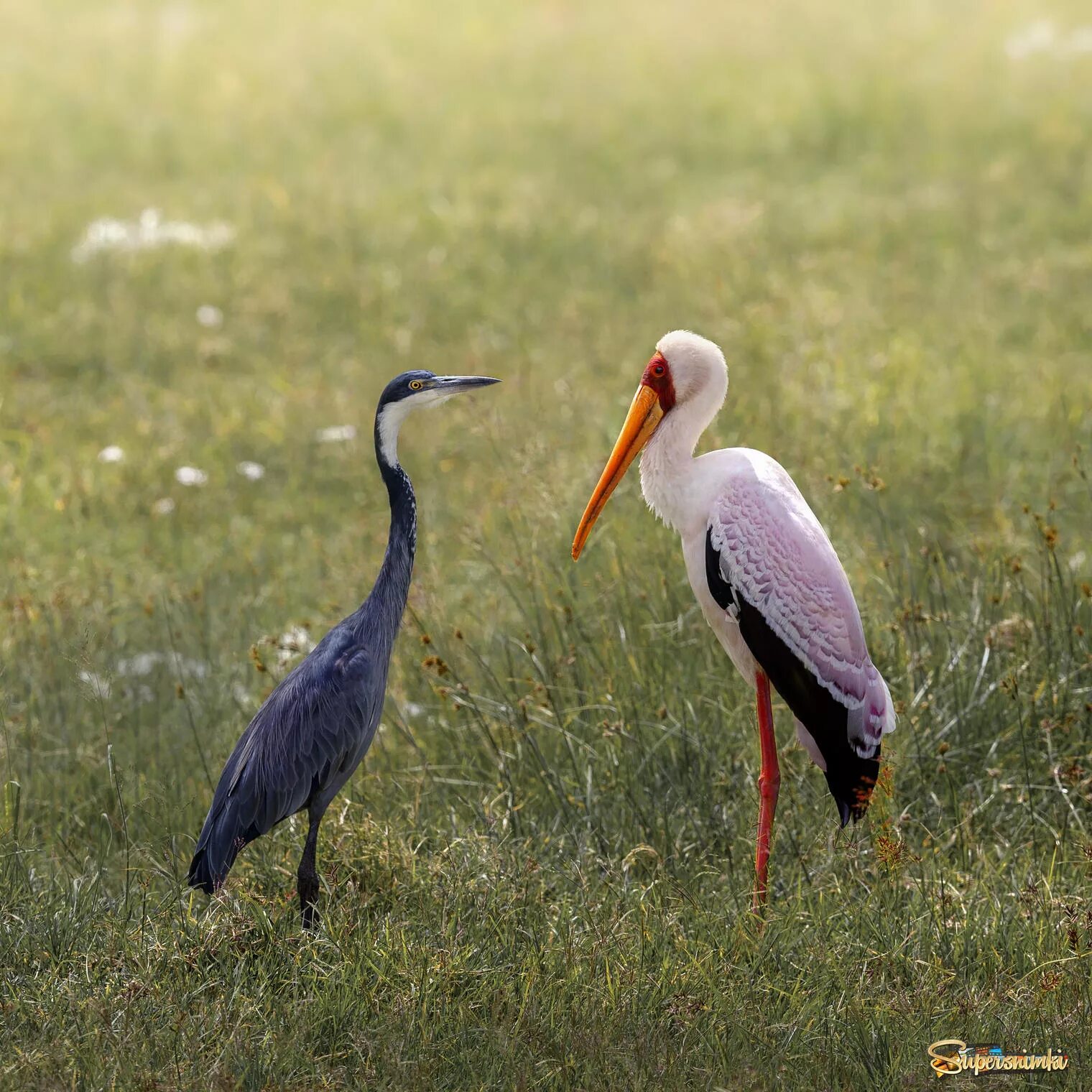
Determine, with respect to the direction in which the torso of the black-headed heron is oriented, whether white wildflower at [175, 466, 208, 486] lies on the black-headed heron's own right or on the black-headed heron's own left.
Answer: on the black-headed heron's own left

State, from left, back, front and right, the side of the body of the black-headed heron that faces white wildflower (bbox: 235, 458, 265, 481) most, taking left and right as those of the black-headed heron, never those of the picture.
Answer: left

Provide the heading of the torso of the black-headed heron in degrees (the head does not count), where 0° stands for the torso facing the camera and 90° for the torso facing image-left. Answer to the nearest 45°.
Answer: approximately 270°

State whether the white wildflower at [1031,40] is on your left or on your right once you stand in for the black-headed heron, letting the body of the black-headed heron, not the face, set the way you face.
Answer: on your left
